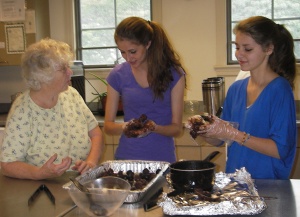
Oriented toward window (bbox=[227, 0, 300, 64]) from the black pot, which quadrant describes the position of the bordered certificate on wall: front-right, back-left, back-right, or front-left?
front-left

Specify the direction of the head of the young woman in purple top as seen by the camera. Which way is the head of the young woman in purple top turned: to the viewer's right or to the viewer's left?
to the viewer's left

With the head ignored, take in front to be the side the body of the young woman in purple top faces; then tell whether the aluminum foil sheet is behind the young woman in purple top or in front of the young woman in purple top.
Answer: in front

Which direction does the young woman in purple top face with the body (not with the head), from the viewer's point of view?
toward the camera

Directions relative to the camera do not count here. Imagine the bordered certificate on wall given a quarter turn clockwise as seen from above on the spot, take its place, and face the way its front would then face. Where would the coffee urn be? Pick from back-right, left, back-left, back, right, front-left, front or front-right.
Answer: back-left

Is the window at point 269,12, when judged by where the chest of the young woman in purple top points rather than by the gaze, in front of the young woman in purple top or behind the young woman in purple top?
behind

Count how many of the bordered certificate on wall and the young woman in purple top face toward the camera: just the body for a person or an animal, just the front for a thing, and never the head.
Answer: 2

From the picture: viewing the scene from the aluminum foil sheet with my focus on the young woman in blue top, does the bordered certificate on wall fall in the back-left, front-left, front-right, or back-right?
front-left

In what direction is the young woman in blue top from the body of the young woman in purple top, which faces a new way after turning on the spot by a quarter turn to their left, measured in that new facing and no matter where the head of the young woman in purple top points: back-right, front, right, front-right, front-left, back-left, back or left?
front-right

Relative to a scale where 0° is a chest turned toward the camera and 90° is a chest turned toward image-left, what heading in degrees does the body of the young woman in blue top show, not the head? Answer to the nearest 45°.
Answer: approximately 45°

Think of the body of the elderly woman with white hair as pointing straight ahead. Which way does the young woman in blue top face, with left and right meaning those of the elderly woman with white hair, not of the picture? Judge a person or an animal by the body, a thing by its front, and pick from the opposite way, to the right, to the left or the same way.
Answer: to the right

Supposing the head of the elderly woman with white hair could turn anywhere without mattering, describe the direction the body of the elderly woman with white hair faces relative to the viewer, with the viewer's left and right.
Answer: facing the viewer and to the right of the viewer

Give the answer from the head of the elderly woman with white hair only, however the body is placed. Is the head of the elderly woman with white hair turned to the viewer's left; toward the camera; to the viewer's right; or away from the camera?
to the viewer's right
